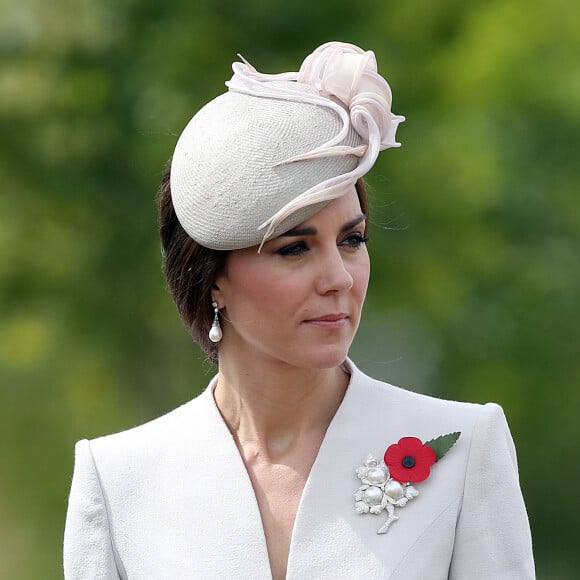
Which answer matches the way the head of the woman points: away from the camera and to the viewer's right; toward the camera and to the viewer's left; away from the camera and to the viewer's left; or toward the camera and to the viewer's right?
toward the camera and to the viewer's right

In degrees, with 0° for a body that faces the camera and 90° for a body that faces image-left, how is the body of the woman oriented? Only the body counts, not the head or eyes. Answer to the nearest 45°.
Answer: approximately 0°
